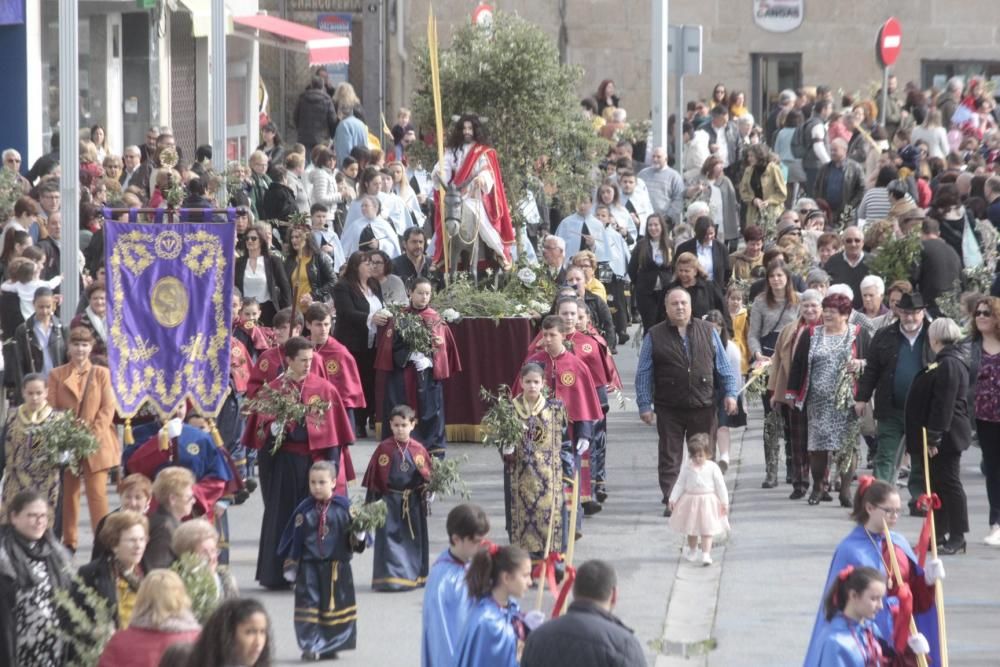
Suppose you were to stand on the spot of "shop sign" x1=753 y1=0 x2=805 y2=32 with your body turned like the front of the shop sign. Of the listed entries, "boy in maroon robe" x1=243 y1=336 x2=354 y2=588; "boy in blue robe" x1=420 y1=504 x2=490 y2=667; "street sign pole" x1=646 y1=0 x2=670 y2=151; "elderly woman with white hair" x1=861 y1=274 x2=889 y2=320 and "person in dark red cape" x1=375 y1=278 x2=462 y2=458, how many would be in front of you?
5

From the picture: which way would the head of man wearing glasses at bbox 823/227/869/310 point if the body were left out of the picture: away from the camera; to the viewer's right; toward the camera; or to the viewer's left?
toward the camera

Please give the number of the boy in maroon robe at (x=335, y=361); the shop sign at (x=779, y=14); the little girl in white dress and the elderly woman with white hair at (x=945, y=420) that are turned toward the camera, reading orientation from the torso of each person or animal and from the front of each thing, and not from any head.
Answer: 3

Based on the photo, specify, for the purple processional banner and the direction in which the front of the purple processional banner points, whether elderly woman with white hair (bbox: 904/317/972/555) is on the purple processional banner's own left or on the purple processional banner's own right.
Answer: on the purple processional banner's own left

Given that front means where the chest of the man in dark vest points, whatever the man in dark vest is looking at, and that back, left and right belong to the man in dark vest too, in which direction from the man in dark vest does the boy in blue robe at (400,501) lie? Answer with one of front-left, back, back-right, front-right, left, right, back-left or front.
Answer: front-right

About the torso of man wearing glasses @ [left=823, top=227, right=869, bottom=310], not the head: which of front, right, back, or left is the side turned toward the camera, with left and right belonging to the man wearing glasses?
front

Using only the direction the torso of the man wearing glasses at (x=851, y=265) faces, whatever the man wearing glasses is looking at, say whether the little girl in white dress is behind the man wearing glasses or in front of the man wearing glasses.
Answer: in front

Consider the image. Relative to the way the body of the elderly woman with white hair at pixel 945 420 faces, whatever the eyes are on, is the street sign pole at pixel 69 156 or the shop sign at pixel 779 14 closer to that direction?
the street sign pole

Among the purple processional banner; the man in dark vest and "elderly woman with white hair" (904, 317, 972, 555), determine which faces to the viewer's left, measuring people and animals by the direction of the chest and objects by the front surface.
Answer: the elderly woman with white hair

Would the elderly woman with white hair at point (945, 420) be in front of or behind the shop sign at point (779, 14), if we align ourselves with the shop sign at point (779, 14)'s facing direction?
in front

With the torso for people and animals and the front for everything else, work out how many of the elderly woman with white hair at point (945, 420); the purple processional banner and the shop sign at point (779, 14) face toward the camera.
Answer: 2

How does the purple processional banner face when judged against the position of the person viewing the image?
facing the viewer

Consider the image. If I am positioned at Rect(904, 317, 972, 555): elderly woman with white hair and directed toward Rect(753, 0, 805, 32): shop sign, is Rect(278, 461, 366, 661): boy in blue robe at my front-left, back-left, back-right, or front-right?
back-left

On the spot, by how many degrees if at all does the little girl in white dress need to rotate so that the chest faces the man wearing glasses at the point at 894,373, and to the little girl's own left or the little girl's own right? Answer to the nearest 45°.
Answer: approximately 135° to the little girl's own left
